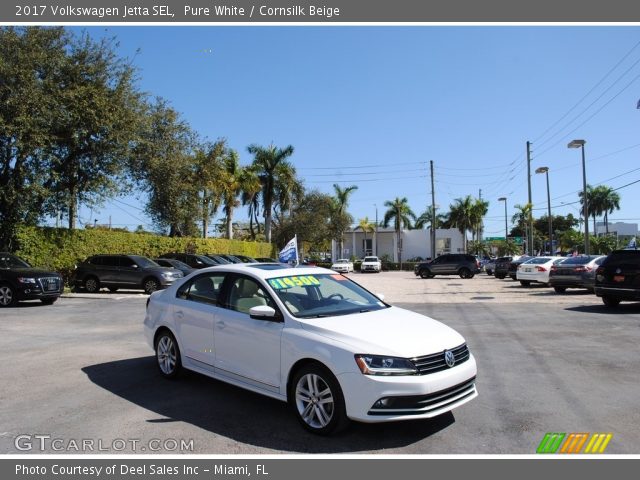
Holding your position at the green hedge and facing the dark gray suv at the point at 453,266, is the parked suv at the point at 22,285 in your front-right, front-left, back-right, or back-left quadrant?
back-right

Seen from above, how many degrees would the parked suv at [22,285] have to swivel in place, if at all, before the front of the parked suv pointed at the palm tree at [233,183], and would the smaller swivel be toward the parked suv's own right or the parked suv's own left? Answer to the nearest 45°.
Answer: approximately 90° to the parked suv's own left

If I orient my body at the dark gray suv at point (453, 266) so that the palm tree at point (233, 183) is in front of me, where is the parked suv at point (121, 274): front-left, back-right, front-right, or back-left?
front-left

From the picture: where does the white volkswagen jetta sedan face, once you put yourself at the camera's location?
facing the viewer and to the right of the viewer

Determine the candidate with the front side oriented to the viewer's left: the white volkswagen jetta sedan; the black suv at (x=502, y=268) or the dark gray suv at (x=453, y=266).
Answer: the dark gray suv

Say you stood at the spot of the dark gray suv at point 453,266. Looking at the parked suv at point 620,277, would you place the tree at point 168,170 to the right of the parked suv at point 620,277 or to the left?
right

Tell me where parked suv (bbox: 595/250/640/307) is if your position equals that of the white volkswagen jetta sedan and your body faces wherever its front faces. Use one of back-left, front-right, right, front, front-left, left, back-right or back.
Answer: left

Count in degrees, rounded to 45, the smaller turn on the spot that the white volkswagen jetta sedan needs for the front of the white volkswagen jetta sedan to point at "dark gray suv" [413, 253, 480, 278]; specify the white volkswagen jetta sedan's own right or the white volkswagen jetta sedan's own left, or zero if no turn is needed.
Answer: approximately 135° to the white volkswagen jetta sedan's own left

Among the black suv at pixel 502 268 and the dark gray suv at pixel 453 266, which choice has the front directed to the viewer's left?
the dark gray suv

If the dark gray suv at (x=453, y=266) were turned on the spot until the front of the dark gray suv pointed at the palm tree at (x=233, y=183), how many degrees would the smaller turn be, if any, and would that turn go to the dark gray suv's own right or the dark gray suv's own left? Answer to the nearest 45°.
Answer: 0° — it already faces it

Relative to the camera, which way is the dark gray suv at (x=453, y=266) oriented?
to the viewer's left

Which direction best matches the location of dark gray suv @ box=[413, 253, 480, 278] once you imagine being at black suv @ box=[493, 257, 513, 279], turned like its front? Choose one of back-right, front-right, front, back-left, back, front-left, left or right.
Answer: left

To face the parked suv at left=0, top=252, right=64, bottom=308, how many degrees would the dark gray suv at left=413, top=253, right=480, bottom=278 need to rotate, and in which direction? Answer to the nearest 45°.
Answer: approximately 45° to its left

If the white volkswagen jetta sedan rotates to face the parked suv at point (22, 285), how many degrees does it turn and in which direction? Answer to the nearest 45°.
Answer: approximately 180°
